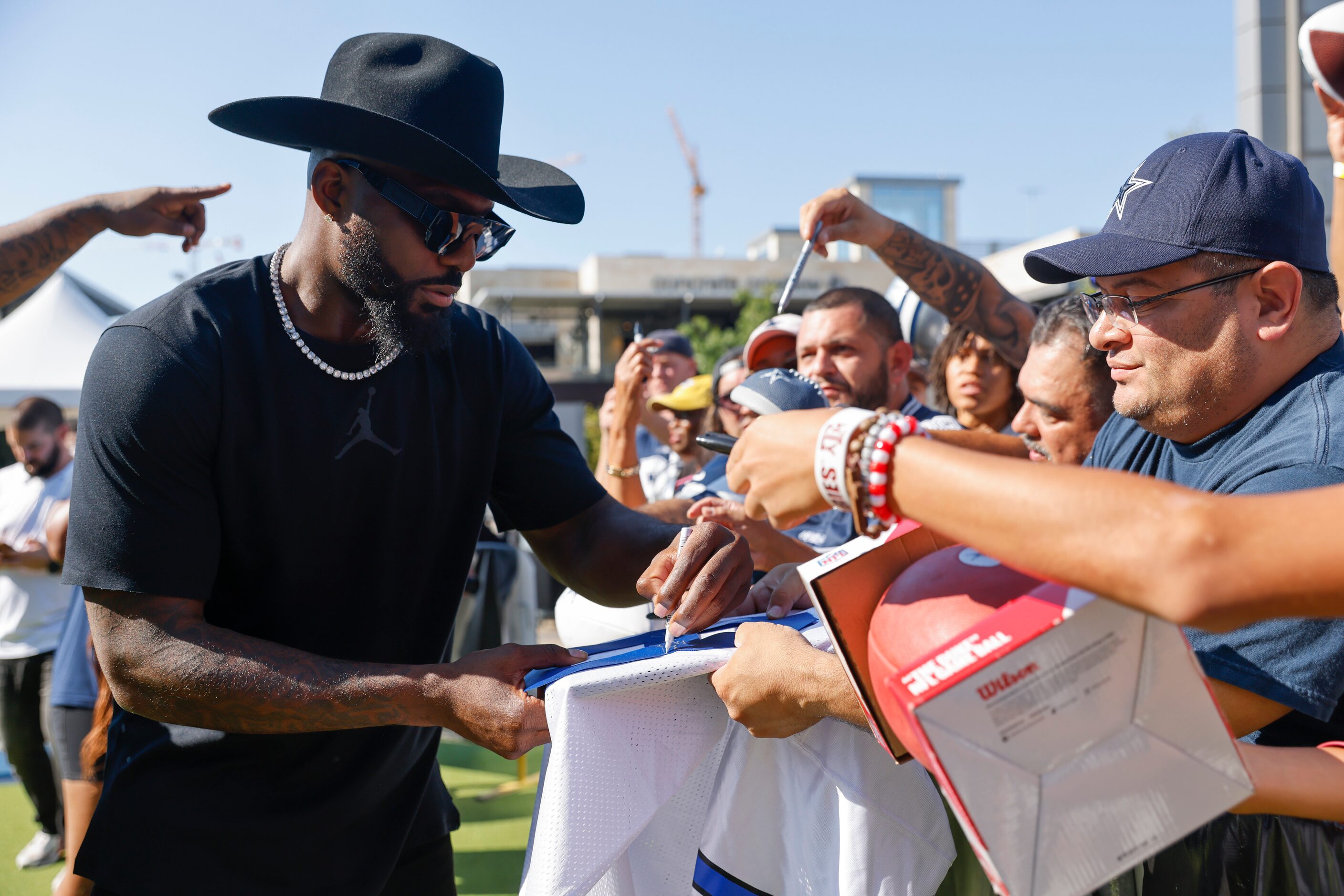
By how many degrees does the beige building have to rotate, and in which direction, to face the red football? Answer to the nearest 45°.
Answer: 0° — it already faces it

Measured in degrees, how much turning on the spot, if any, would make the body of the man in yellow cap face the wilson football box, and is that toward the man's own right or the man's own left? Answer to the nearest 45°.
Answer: approximately 45° to the man's own left

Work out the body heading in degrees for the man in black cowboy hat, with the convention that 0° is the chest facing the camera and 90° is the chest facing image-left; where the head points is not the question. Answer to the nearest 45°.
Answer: approximately 315°

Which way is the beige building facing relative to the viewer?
toward the camera

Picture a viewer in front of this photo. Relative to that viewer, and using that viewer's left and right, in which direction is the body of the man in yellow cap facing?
facing the viewer and to the left of the viewer

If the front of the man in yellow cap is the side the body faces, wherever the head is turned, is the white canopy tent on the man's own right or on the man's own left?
on the man's own right

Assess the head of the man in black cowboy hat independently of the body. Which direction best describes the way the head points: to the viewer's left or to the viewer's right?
to the viewer's right

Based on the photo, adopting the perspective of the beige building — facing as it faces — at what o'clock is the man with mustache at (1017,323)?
The man with mustache is roughly at 12 o'clock from the beige building.

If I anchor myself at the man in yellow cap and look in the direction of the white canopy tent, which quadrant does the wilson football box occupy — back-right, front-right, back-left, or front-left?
back-left

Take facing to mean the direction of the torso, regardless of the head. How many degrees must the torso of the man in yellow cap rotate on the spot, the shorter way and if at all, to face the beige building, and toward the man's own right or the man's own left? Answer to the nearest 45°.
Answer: approximately 135° to the man's own right

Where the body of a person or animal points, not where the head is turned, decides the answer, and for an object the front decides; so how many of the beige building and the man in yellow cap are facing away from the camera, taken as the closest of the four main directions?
0

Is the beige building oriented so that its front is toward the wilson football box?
yes

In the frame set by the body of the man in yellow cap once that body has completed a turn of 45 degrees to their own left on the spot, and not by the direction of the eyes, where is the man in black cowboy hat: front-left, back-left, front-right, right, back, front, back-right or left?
front

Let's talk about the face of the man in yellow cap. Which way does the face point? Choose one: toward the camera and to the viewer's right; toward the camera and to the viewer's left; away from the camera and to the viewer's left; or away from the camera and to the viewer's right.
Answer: toward the camera and to the viewer's left
